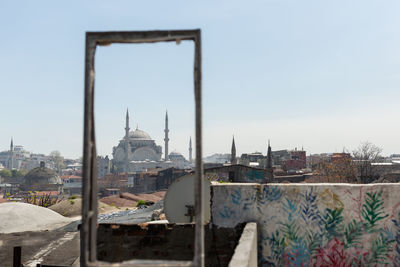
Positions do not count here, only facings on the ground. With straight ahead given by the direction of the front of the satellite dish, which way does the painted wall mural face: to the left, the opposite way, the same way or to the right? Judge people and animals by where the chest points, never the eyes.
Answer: the opposite way

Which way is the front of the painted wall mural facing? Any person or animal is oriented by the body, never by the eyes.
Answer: toward the camera

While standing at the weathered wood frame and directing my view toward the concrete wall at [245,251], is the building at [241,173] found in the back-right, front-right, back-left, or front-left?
front-left

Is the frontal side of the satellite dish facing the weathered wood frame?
no

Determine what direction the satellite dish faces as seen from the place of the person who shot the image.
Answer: facing away from the viewer

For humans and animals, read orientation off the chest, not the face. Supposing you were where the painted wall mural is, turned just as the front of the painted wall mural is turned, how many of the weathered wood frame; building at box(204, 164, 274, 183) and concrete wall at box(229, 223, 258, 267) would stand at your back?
1

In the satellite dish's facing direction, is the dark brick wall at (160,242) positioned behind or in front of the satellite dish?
behind

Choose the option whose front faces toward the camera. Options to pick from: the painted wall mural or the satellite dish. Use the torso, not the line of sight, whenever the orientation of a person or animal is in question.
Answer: the painted wall mural
